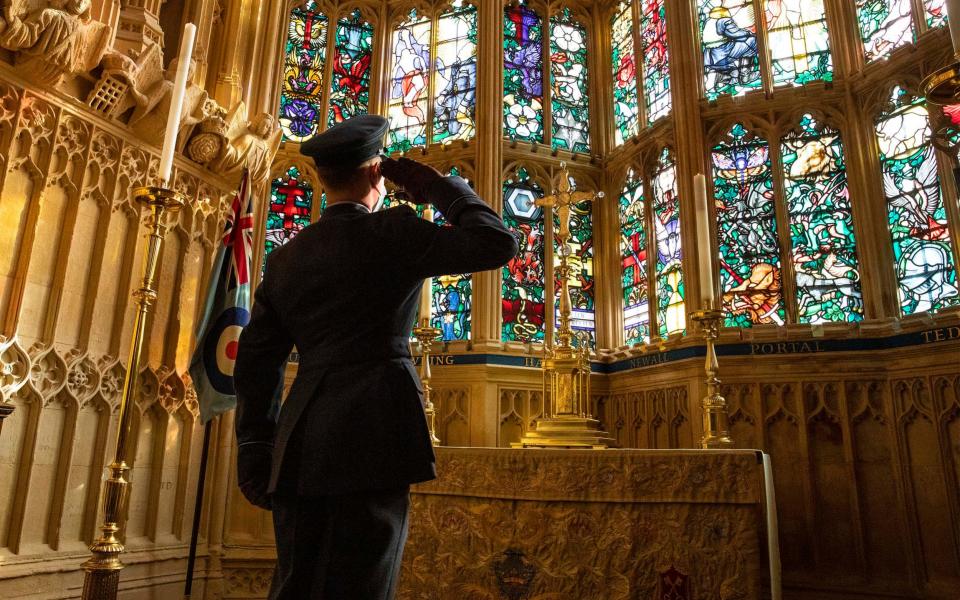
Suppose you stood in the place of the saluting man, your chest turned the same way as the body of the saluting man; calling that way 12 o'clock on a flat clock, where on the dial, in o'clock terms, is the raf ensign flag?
The raf ensign flag is roughly at 10 o'clock from the saluting man.

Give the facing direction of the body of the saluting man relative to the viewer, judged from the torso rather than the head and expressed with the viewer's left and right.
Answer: facing away from the viewer and to the right of the viewer

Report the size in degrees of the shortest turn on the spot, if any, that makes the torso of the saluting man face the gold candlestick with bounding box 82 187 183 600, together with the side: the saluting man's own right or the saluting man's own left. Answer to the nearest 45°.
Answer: approximately 90° to the saluting man's own left

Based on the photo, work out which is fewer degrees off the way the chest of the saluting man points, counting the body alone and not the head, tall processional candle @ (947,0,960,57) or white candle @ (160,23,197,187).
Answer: the tall processional candle

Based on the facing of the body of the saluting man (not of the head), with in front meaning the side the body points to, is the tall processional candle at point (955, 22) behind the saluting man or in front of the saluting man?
in front

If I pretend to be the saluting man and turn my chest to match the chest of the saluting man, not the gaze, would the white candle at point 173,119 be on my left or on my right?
on my left

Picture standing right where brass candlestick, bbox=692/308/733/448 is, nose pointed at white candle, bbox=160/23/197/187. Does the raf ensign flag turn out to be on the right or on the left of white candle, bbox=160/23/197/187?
right

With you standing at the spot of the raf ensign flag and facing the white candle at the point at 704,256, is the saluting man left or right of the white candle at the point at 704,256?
right

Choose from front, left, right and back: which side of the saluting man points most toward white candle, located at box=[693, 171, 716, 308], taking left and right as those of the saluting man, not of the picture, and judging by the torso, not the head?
front
